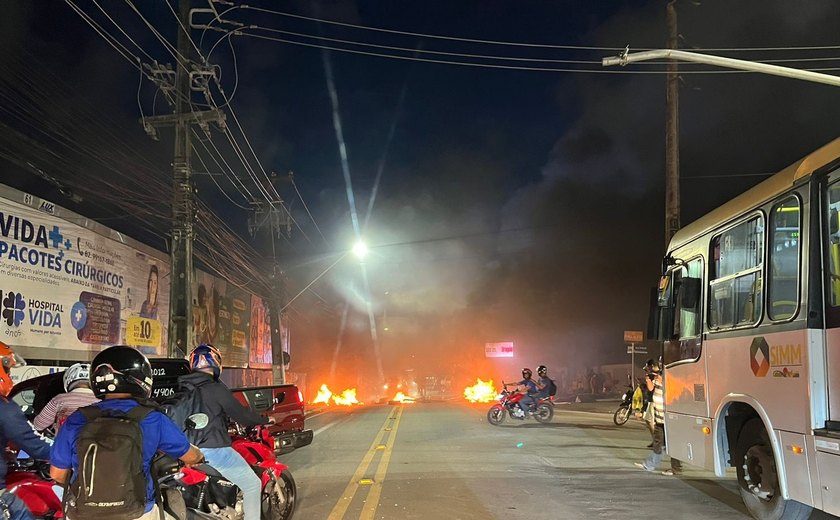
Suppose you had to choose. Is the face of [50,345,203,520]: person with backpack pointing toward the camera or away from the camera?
away from the camera

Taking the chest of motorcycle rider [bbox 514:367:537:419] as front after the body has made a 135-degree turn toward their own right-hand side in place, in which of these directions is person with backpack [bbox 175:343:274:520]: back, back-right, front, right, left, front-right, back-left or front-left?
back-right

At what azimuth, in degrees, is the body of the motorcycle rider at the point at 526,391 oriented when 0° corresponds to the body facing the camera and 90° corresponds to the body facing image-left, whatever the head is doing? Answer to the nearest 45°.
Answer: approximately 90°

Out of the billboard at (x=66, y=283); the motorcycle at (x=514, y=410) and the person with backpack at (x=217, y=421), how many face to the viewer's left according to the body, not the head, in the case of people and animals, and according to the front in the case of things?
1

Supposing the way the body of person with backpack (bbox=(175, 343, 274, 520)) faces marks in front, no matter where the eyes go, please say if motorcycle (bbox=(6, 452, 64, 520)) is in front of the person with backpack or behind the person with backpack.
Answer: behind

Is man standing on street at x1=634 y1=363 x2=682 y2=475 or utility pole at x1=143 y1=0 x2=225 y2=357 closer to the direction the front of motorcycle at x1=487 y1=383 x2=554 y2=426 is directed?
the utility pole

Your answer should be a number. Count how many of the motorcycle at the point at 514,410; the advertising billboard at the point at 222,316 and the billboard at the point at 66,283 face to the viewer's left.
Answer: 1

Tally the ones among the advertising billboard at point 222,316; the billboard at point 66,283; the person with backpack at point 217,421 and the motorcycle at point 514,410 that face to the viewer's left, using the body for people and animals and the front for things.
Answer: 1

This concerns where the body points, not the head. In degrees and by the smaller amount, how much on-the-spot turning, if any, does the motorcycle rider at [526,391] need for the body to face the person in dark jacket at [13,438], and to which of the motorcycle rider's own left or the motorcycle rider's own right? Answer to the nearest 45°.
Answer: approximately 90° to the motorcycle rider's own left

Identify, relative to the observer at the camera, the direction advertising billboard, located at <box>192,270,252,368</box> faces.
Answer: facing the viewer and to the right of the viewer

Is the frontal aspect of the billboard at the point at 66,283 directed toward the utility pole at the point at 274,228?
no

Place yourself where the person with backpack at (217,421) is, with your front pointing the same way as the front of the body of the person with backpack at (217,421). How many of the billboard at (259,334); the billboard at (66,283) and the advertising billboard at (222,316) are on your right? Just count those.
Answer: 0

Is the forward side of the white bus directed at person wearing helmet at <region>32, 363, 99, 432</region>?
no

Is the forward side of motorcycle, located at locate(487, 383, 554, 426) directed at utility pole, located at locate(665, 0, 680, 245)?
no

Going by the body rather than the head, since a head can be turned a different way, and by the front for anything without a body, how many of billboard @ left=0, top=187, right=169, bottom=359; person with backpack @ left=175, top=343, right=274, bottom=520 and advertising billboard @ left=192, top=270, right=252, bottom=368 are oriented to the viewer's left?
0
